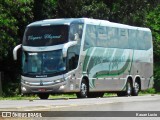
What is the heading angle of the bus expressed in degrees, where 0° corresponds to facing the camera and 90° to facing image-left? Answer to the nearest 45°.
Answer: approximately 45°
